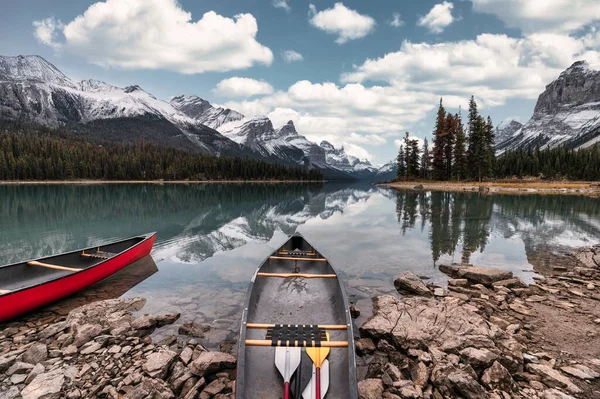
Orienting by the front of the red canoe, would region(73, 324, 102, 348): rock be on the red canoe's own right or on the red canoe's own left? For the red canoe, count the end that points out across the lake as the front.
on the red canoe's own right

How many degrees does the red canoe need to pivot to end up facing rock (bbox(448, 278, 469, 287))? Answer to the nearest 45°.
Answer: approximately 90° to its right

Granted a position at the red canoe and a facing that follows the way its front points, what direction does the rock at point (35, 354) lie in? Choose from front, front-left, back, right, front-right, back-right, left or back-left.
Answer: back-right

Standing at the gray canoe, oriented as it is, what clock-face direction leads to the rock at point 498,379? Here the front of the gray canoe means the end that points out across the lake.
The rock is roughly at 4 o'clock from the gray canoe.

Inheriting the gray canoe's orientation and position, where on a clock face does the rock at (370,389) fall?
The rock is roughly at 5 o'clock from the gray canoe.

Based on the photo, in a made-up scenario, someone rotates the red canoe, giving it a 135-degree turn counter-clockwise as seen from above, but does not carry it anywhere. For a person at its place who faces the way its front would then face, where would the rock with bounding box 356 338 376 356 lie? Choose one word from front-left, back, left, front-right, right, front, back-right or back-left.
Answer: back-left

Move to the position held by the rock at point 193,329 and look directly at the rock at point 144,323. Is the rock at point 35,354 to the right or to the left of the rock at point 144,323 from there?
left

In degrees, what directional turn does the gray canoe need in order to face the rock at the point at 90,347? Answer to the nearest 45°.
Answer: approximately 90° to its left

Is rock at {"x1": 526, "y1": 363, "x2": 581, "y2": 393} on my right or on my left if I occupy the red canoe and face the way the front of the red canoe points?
on my right

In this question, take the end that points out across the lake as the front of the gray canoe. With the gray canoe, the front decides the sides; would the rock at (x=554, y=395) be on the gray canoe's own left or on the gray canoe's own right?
on the gray canoe's own right

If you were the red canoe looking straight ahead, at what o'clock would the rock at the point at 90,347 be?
The rock is roughly at 4 o'clock from the red canoe.

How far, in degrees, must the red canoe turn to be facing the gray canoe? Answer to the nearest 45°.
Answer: approximately 90° to its right

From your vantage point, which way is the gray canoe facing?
away from the camera

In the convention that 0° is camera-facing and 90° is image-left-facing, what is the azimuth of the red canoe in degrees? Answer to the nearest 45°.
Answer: approximately 225°
